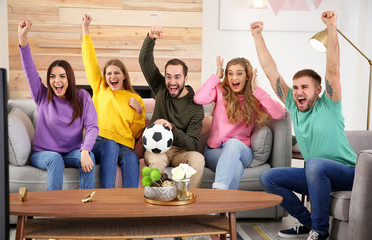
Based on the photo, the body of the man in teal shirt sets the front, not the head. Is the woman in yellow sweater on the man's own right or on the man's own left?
on the man's own right

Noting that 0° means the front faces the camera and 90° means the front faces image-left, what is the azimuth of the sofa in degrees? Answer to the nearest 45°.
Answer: approximately 0°

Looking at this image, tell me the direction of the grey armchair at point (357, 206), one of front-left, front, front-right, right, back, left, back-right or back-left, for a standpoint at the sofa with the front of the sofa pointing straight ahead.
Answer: front-left

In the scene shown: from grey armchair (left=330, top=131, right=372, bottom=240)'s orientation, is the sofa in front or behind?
in front

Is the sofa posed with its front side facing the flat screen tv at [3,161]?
yes

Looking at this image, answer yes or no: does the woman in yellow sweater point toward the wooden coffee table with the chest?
yes

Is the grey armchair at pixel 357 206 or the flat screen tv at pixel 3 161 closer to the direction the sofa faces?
the flat screen tv

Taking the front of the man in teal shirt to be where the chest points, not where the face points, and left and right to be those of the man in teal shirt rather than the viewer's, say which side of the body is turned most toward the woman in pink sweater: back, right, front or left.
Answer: right

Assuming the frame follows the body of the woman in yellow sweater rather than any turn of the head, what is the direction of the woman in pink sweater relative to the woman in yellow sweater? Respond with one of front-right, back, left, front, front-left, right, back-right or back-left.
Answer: left
